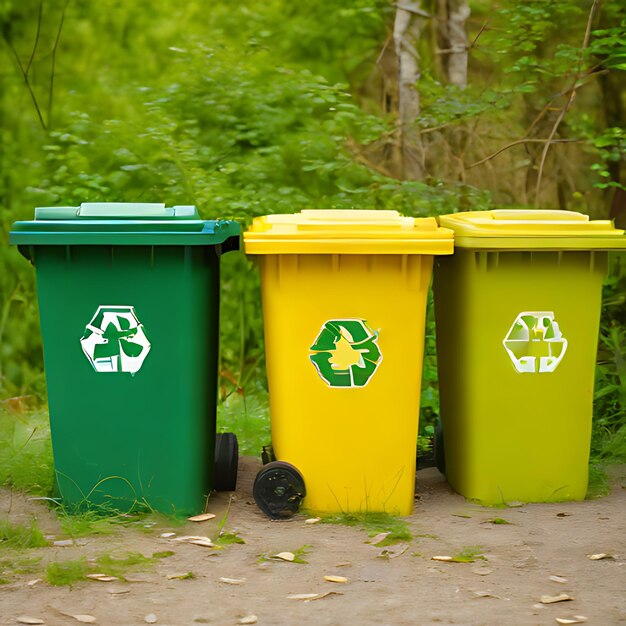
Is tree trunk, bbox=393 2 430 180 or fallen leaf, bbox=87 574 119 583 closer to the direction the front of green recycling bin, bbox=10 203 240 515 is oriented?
the fallen leaf

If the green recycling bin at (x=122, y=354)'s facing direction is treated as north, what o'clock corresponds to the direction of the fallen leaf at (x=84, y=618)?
The fallen leaf is roughly at 12 o'clock from the green recycling bin.

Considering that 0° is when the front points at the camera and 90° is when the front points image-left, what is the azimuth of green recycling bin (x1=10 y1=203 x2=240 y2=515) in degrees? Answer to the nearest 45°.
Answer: approximately 0°

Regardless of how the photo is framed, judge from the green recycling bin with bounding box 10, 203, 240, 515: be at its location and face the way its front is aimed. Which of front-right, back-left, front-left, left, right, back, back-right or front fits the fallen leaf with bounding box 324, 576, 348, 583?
front-left

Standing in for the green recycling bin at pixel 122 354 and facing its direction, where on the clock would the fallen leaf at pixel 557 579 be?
The fallen leaf is roughly at 10 o'clock from the green recycling bin.

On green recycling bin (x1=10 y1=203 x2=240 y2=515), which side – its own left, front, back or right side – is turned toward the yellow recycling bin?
left

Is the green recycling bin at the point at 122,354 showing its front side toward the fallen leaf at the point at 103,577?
yes

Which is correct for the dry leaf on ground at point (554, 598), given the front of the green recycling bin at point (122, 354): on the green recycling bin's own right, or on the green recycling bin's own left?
on the green recycling bin's own left

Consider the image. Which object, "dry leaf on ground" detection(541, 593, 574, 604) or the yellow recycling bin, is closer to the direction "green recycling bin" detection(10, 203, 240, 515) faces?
the dry leaf on ground

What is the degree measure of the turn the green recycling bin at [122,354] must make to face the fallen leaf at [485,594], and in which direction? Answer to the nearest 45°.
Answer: approximately 45° to its left

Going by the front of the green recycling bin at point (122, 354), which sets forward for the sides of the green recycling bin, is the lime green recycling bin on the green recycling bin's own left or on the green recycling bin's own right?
on the green recycling bin's own left
